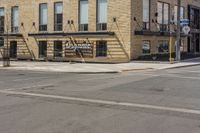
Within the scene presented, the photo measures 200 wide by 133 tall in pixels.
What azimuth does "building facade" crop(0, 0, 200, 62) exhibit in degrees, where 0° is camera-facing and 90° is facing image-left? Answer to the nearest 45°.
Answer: approximately 0°
